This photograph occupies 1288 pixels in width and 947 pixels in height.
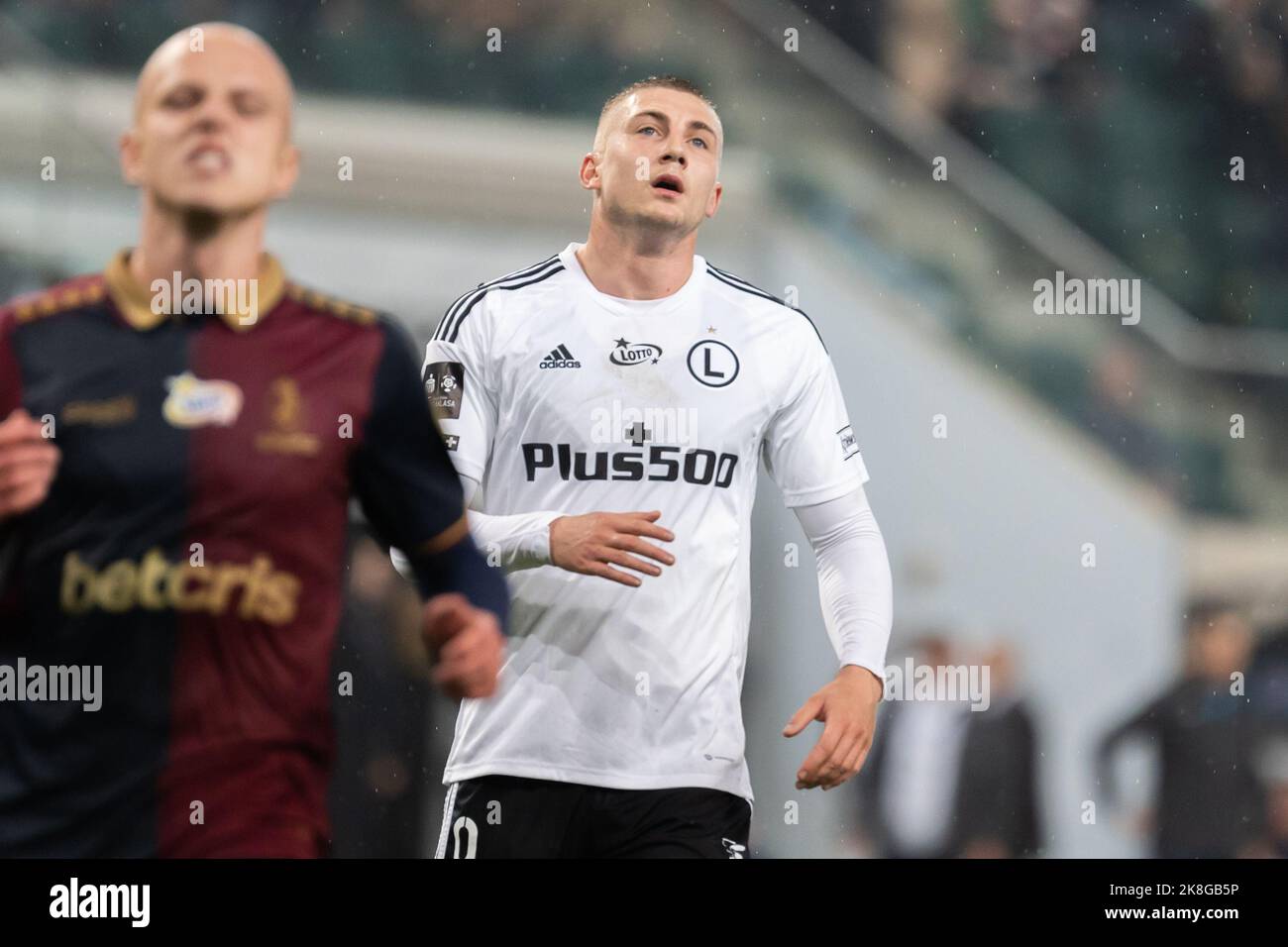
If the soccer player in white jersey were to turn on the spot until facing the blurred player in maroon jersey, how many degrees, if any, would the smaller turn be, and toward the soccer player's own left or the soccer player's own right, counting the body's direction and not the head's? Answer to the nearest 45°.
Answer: approximately 45° to the soccer player's own right

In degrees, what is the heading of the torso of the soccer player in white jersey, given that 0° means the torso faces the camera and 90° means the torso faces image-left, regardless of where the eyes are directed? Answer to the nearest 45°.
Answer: approximately 0°

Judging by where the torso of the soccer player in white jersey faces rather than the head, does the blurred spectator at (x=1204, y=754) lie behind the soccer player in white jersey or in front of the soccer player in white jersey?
behind

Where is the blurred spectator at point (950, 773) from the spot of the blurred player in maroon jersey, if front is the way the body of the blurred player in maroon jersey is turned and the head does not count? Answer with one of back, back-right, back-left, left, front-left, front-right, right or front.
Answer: back-left

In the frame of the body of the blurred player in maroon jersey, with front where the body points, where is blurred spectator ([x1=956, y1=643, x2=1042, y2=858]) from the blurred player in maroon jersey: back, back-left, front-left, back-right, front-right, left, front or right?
back-left
